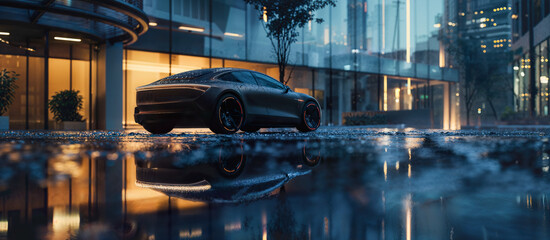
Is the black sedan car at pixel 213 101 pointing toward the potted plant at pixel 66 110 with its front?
no

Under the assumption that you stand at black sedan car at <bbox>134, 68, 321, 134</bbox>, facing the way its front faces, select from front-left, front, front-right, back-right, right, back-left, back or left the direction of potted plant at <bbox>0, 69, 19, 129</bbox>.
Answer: left

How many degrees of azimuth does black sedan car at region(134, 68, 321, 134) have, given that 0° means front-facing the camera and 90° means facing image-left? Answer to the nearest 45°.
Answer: approximately 225°
